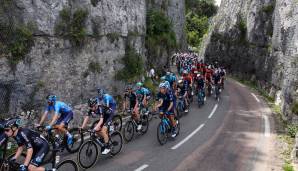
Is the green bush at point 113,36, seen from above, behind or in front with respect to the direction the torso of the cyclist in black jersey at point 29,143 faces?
behind

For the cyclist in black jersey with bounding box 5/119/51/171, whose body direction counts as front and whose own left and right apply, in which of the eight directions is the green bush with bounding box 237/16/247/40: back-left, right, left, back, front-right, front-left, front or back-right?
back

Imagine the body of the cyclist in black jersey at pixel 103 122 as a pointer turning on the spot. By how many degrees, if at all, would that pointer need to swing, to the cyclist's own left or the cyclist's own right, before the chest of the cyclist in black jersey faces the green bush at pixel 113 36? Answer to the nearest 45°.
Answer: approximately 135° to the cyclist's own right

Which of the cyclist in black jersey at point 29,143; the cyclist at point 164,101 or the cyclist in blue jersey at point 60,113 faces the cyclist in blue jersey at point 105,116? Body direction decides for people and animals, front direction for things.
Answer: the cyclist

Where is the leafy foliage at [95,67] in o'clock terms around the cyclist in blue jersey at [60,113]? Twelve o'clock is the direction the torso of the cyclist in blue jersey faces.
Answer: The leafy foliage is roughly at 5 o'clock from the cyclist in blue jersey.

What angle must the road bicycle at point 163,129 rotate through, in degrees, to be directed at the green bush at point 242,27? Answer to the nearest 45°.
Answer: approximately 135° to its right

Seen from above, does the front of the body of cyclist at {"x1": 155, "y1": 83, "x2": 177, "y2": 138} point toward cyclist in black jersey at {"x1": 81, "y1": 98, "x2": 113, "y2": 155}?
yes

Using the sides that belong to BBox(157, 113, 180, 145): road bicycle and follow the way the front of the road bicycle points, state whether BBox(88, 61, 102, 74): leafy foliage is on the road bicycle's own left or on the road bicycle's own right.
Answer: on the road bicycle's own right

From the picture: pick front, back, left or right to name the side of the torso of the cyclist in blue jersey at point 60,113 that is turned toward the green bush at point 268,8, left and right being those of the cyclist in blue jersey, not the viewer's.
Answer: back
